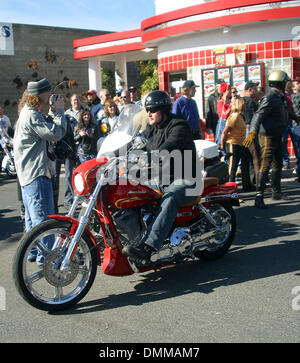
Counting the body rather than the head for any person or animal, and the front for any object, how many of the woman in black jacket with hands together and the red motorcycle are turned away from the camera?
0

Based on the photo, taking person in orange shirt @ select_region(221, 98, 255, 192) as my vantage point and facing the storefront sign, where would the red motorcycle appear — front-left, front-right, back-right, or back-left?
back-left

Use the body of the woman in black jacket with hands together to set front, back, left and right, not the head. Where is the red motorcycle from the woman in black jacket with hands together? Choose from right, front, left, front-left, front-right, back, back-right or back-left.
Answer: front

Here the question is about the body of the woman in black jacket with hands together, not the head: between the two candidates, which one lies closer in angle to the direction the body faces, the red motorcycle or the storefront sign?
the red motorcycle

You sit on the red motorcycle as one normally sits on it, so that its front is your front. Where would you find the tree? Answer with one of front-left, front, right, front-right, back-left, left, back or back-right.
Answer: back-right

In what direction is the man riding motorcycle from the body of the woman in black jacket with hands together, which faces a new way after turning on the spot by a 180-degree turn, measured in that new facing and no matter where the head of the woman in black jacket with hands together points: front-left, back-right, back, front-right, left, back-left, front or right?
back

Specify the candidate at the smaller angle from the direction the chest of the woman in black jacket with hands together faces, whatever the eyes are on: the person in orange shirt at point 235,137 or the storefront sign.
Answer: the person in orange shirt

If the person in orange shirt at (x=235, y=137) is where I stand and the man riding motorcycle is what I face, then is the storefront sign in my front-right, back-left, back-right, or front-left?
back-right

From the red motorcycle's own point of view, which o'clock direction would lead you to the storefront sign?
The storefront sign is roughly at 4 o'clock from the red motorcycle.

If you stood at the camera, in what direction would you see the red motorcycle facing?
facing the viewer and to the left of the viewer
